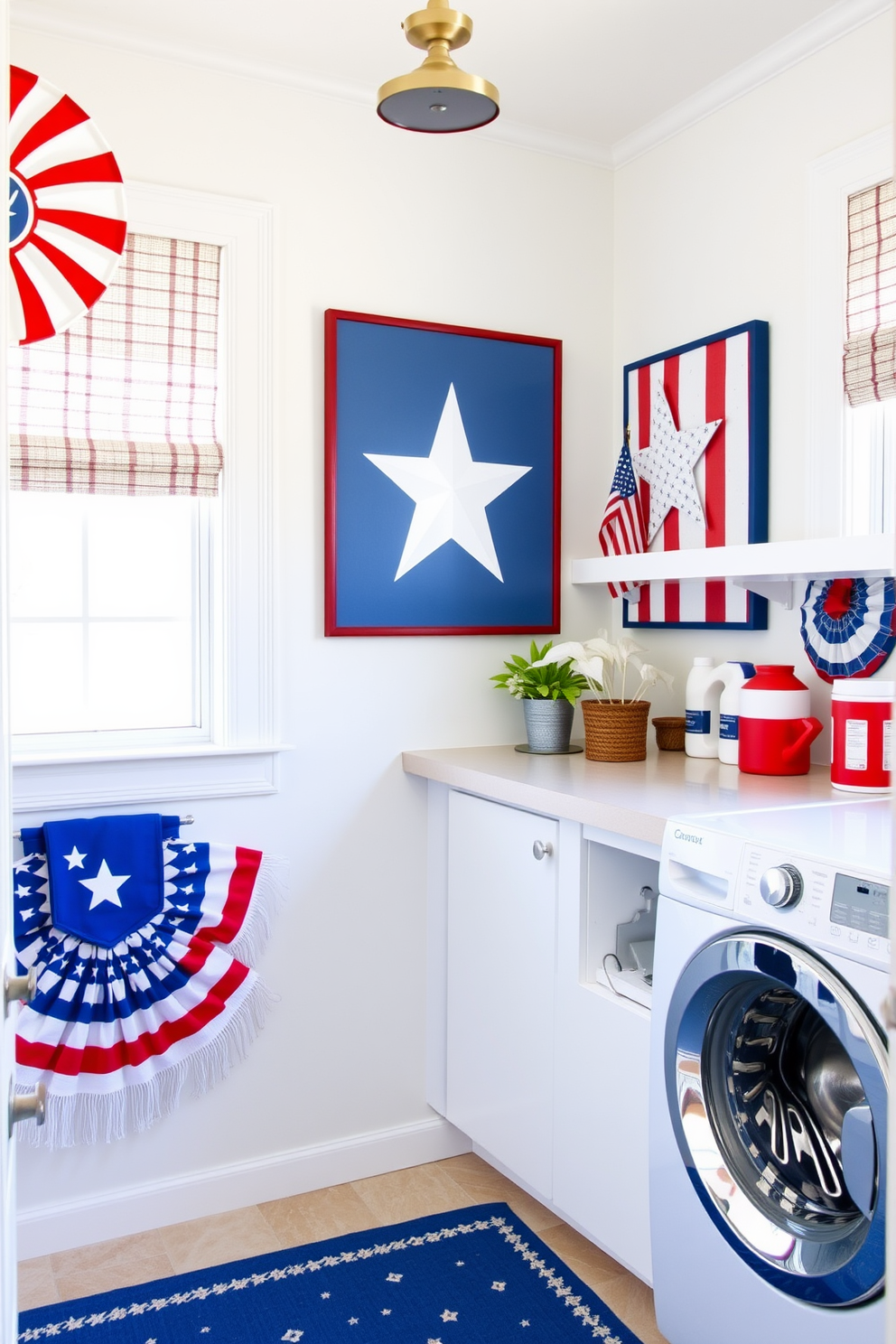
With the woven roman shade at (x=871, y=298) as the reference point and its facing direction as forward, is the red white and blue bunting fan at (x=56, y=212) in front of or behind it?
in front

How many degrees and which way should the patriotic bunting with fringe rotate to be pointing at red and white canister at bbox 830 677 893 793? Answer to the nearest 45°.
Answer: approximately 45° to its left

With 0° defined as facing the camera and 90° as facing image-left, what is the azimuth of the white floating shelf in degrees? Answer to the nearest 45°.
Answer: approximately 45°

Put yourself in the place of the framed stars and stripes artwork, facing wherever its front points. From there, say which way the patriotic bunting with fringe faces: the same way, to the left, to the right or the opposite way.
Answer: to the left

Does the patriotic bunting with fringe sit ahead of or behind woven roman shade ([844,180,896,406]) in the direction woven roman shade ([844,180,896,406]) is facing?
ahead

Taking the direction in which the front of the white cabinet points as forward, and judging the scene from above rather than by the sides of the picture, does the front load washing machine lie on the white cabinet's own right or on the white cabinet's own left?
on the white cabinet's own left

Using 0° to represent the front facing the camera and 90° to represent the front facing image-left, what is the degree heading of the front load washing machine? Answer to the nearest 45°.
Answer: approximately 45°

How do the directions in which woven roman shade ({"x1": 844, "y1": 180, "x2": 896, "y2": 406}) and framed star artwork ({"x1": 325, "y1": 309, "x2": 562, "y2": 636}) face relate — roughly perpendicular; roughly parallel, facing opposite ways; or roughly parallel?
roughly perpendicular

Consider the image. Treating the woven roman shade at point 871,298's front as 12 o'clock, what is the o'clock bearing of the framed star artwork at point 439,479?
The framed star artwork is roughly at 2 o'clock from the woven roman shade.
